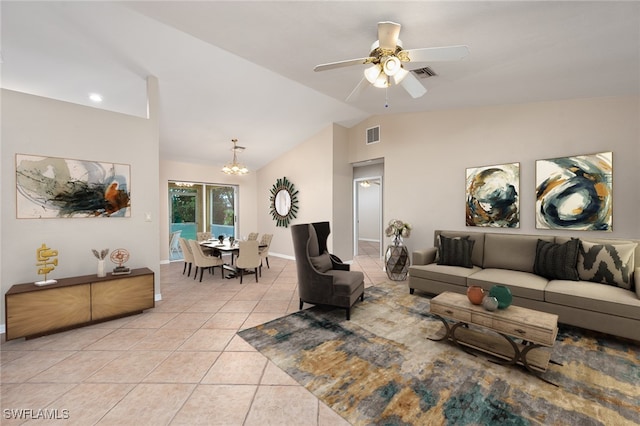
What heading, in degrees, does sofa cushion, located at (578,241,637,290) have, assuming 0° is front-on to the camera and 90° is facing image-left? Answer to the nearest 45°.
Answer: approximately 45°

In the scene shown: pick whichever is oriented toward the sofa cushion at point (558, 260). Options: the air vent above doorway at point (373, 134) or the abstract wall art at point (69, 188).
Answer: the abstract wall art

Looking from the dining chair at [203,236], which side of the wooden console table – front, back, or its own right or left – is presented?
left

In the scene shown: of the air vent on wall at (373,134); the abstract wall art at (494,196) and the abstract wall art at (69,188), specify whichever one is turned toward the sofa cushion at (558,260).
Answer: the abstract wall art at (69,188)
